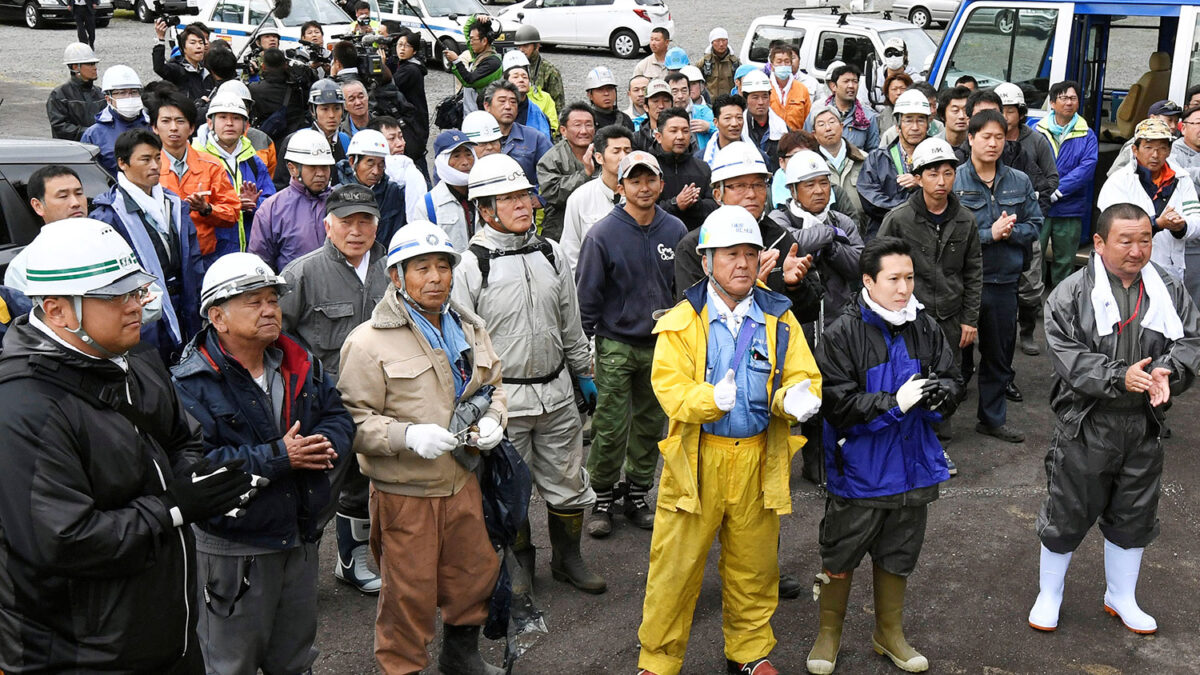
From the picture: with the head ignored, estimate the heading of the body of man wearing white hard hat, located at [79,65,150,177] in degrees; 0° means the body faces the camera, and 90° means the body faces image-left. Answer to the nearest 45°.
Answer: approximately 315°

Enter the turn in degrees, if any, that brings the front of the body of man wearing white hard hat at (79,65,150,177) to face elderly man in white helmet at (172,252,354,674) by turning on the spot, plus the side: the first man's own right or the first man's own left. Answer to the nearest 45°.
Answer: approximately 45° to the first man's own right

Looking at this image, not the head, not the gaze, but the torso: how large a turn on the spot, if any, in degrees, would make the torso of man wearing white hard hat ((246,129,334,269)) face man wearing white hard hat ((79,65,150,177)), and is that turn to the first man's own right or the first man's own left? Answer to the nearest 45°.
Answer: approximately 180°

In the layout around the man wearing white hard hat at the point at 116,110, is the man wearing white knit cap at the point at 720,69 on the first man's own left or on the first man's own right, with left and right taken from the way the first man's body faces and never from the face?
on the first man's own left

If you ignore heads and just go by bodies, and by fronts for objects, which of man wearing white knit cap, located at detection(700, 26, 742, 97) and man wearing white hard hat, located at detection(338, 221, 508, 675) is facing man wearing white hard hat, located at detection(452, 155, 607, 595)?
man wearing white knit cap, located at detection(700, 26, 742, 97)

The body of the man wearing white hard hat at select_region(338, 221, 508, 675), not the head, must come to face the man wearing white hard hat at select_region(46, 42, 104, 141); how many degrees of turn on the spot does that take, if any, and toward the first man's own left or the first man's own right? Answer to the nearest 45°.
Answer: approximately 180°
